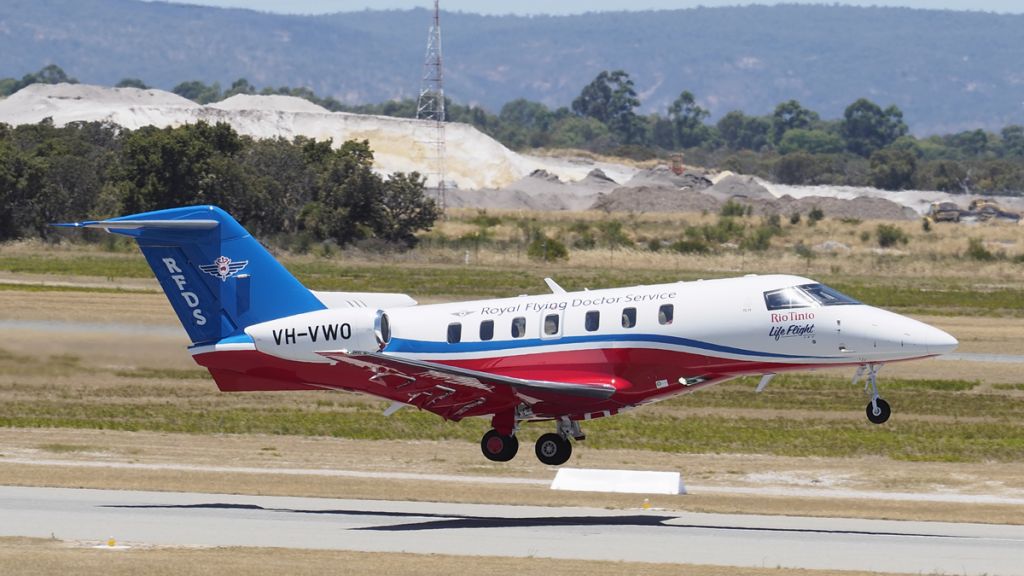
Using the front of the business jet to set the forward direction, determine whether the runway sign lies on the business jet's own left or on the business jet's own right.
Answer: on the business jet's own left

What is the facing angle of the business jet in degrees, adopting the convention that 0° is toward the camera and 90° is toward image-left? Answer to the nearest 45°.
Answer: approximately 270°
